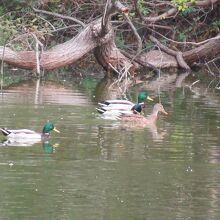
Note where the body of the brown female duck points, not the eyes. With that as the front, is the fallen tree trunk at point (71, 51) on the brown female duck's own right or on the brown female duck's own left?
on the brown female duck's own left

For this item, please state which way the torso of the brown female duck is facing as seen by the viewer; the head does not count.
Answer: to the viewer's right

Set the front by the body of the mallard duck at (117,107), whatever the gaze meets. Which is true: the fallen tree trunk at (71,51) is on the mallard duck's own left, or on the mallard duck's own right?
on the mallard duck's own left

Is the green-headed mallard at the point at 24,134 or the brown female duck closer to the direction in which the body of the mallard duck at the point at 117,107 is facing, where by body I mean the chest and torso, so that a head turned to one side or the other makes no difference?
the brown female duck

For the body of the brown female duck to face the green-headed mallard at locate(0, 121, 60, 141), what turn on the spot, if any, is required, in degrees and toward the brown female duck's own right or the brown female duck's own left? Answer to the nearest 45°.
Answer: approximately 135° to the brown female duck's own right

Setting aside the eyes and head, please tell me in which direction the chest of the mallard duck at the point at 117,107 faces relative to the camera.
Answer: to the viewer's right

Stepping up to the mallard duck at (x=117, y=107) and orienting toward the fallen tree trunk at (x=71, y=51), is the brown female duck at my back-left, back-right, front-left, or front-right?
back-right

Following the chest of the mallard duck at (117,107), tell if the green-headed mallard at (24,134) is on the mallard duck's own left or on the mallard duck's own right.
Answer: on the mallard duck's own right

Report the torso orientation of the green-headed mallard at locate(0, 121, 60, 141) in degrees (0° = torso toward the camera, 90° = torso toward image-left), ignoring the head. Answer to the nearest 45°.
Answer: approximately 270°

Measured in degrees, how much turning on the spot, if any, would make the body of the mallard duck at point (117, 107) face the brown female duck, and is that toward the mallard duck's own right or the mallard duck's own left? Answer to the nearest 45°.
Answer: approximately 45° to the mallard duck's own right
